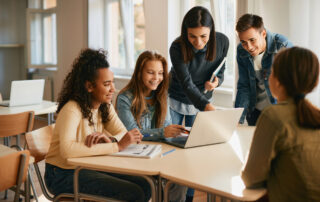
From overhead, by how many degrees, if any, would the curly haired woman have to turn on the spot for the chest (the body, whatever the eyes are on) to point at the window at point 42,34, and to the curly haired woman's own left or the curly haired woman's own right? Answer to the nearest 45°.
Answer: approximately 90° to the curly haired woman's own left

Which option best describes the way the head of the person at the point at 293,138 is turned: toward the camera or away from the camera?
away from the camera

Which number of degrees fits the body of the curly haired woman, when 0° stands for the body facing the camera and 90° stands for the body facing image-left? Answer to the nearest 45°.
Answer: approximately 270°

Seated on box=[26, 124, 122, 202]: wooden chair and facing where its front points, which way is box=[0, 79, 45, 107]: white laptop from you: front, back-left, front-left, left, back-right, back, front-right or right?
left

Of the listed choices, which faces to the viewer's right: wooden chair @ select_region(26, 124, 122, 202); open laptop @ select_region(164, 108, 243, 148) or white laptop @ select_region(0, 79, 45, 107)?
the wooden chair

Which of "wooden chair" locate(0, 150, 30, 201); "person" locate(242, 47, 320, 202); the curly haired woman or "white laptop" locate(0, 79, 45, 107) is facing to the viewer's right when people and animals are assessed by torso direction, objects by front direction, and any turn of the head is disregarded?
the curly haired woman

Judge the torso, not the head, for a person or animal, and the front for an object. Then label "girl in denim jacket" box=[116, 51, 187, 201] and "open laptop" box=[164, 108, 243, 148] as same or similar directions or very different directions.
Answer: very different directions
